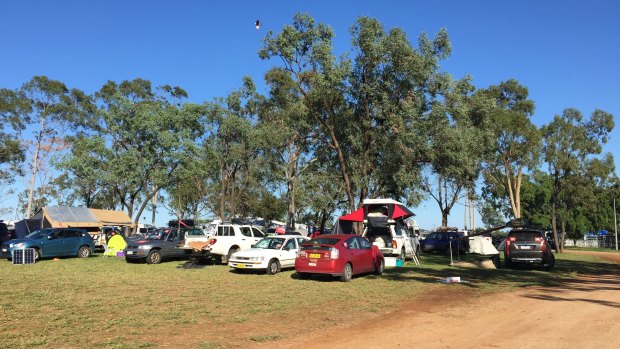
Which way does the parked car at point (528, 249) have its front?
away from the camera

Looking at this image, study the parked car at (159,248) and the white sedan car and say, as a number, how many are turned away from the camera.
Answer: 0

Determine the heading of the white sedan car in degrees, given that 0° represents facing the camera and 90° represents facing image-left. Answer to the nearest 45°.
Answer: approximately 45°

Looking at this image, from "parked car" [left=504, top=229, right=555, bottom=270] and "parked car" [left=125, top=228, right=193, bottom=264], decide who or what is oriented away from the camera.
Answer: "parked car" [left=504, top=229, right=555, bottom=270]

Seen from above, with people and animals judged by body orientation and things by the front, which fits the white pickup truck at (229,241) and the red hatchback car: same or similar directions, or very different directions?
same or similar directions

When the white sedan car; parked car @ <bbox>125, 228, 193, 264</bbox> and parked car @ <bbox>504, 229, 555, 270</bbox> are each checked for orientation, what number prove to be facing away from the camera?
1

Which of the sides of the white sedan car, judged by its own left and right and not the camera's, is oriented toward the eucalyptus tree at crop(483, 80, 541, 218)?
back

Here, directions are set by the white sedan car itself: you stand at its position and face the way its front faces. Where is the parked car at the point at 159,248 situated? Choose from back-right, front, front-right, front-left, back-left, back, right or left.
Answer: right

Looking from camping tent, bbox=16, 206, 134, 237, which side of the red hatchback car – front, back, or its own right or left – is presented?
left

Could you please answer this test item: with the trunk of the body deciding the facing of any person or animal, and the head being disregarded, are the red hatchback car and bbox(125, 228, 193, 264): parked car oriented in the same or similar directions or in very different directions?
very different directions

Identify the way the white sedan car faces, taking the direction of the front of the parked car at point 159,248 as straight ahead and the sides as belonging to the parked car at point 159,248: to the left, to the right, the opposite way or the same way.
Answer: the same way

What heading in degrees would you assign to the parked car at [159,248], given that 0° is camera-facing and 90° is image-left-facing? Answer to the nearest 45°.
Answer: approximately 45°

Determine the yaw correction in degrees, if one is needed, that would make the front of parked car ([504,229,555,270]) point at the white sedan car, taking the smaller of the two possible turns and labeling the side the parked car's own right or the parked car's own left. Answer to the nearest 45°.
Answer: approximately 135° to the parked car's own left
